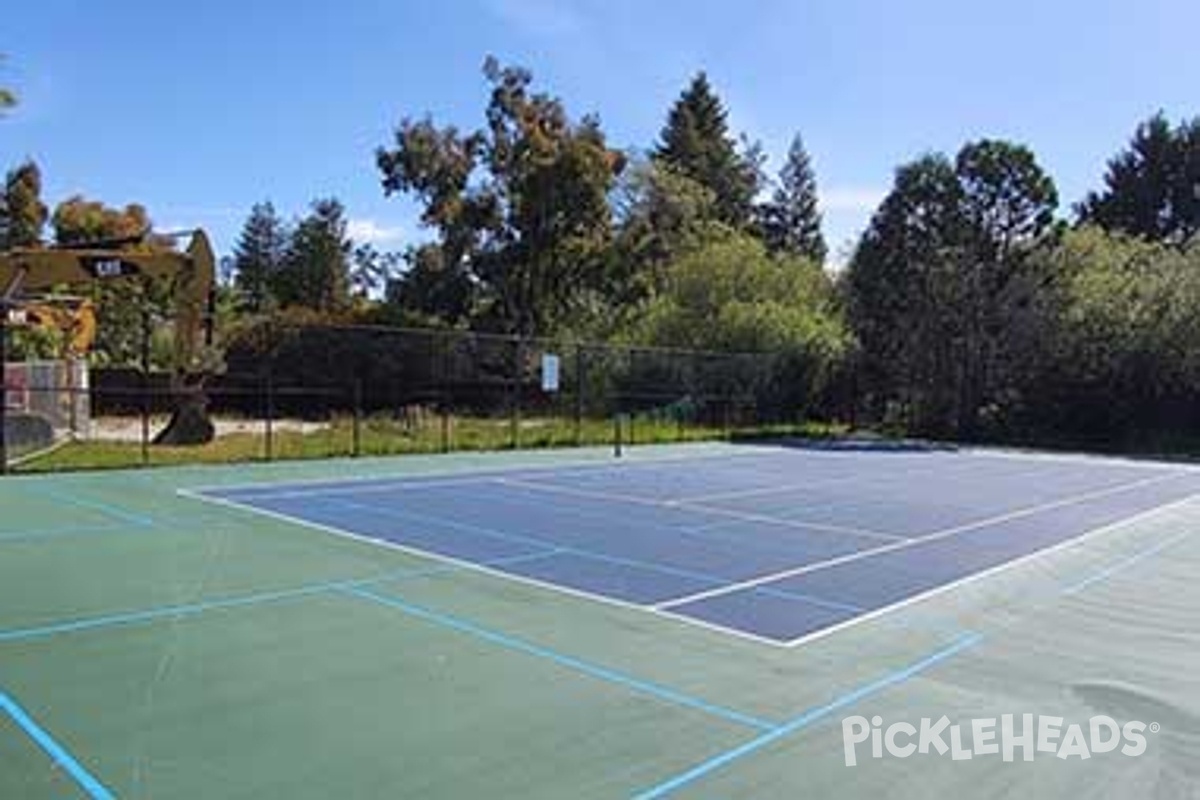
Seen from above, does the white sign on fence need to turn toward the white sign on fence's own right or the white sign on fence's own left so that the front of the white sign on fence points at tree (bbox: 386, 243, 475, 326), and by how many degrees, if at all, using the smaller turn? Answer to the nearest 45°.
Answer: approximately 180°

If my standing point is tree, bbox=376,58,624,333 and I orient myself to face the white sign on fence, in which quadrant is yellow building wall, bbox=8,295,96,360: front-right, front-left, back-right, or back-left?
front-right

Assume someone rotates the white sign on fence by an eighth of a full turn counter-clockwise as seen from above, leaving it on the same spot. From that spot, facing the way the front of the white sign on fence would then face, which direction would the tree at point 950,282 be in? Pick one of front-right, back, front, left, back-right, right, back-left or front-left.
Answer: left

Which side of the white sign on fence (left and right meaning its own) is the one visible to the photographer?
front

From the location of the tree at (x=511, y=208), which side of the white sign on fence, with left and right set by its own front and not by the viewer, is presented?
back

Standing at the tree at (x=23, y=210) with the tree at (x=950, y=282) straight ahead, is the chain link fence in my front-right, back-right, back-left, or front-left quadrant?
front-right

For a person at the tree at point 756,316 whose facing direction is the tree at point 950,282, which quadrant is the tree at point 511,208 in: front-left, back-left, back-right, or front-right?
back-left

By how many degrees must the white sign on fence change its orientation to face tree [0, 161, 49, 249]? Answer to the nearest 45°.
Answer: approximately 135° to its right
